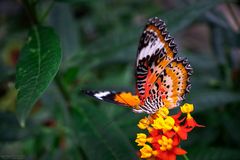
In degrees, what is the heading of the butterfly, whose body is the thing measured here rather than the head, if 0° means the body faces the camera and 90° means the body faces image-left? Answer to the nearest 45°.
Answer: approximately 45°
